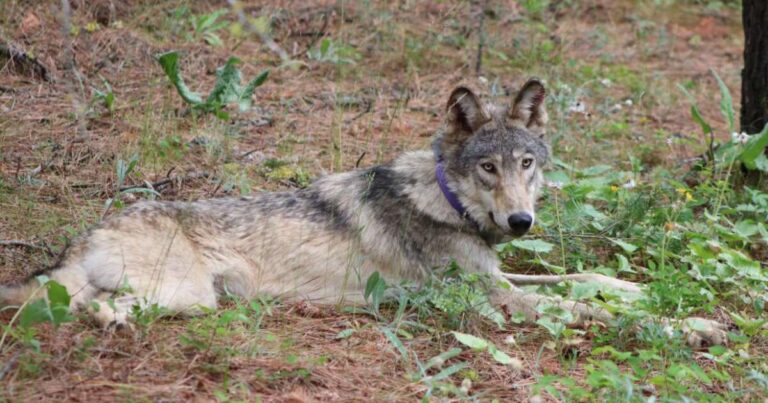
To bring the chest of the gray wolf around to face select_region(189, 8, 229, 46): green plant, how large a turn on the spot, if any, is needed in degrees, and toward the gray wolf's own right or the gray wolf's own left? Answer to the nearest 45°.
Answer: approximately 135° to the gray wolf's own left

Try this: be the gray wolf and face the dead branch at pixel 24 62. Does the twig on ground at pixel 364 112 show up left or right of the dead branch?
right

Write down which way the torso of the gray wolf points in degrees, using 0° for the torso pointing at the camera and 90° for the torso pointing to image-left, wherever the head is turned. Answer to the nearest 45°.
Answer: approximately 270°

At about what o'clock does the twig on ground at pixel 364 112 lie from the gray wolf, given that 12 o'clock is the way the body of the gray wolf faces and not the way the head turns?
The twig on ground is roughly at 9 o'clock from the gray wolf.

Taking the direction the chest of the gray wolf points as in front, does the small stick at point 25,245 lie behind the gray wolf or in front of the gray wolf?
behind

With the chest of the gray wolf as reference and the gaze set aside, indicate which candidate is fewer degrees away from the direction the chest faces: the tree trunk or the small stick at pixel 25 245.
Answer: the tree trunk

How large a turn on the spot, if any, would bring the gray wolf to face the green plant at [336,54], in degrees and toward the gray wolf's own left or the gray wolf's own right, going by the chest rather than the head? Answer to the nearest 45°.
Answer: approximately 90° to the gray wolf's own left

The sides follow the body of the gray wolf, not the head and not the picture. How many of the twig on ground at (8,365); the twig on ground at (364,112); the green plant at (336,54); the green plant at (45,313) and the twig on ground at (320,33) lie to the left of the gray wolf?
3

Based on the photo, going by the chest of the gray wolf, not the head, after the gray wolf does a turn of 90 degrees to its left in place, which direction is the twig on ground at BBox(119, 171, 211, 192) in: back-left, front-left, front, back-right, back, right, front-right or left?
front-left

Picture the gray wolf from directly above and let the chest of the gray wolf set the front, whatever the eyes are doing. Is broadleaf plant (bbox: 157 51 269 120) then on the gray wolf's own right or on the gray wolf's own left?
on the gray wolf's own left

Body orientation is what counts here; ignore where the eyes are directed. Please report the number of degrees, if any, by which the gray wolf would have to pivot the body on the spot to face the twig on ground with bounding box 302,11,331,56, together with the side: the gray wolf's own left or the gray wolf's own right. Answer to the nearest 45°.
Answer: approximately 90° to the gray wolf's own left
